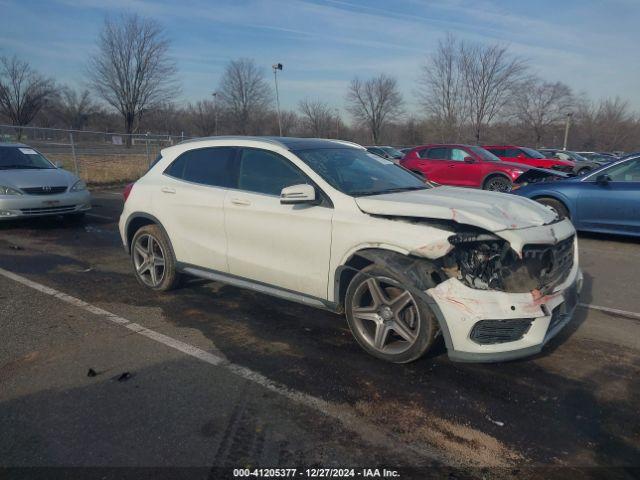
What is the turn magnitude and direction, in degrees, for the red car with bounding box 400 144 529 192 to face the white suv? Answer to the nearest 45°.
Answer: approximately 90° to its right

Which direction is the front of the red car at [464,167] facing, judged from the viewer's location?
facing to the right of the viewer

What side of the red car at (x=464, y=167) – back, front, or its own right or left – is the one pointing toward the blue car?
right

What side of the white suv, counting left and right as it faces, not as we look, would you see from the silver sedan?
back

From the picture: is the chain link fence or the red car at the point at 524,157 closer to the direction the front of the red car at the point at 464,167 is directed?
the red car

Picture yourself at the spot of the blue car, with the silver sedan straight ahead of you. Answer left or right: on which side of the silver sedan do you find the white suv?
left

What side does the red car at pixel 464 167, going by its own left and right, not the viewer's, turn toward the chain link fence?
back

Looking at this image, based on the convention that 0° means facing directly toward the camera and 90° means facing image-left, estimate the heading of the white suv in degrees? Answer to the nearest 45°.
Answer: approximately 315°

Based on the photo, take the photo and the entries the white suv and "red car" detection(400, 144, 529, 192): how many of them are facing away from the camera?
0

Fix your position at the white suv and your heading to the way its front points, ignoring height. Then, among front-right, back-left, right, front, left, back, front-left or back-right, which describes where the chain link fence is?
back
